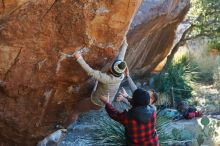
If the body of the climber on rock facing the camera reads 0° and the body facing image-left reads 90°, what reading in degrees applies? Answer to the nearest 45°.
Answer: approximately 180°

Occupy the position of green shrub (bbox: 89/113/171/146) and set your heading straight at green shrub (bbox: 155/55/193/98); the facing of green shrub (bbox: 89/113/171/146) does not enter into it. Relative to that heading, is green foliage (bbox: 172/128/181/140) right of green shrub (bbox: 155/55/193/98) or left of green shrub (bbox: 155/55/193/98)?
right
